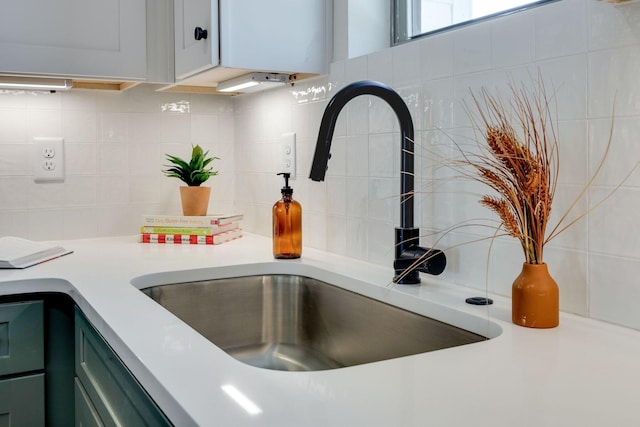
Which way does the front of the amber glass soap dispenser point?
to the viewer's left

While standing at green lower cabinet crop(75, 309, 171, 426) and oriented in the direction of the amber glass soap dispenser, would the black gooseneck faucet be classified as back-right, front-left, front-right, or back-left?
front-right

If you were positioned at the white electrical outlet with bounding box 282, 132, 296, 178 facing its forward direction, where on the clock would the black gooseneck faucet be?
The black gooseneck faucet is roughly at 10 o'clock from the white electrical outlet.

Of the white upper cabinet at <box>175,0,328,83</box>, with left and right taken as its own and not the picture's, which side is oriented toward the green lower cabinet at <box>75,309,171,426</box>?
front

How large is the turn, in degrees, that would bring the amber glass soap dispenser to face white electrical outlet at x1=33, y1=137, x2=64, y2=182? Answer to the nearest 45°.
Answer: approximately 45° to its right

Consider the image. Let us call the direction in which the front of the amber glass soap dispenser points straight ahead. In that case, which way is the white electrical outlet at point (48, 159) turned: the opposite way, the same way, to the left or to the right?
to the left

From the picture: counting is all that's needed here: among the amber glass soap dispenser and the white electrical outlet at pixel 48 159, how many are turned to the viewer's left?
1

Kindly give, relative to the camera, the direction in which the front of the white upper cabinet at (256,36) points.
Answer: facing the viewer and to the left of the viewer

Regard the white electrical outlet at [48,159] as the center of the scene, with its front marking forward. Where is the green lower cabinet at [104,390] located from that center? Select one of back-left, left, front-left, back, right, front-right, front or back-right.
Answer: front

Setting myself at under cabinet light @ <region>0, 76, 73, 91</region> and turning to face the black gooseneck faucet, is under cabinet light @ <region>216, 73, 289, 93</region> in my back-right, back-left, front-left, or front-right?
front-left

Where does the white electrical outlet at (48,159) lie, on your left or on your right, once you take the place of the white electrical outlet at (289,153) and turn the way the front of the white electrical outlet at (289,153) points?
on your right

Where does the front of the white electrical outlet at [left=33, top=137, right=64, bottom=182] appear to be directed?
toward the camera
